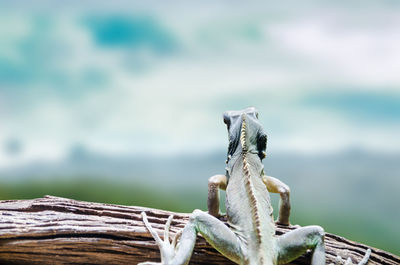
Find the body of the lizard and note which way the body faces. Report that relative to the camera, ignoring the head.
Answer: away from the camera
